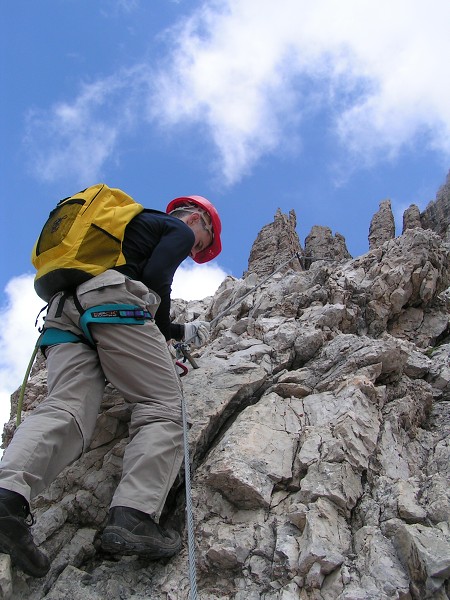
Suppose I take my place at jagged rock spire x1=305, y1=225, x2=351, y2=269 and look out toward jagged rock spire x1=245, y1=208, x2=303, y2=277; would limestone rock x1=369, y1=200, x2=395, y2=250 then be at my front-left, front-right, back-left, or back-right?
back-left

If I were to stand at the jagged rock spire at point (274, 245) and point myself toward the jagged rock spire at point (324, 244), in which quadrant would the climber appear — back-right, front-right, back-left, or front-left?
back-right

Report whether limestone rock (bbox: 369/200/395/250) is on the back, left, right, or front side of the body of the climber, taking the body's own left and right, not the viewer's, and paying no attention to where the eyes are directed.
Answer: front

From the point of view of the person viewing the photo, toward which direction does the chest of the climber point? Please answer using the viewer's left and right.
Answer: facing away from the viewer and to the right of the viewer

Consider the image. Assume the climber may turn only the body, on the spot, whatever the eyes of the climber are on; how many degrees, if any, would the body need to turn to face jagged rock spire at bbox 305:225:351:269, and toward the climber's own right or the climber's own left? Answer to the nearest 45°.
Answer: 0° — they already face it

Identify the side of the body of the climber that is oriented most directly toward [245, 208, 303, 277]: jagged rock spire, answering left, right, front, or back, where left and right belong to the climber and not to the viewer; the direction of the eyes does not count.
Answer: front

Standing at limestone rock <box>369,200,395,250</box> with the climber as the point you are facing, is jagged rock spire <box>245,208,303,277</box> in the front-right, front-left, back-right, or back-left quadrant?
front-right

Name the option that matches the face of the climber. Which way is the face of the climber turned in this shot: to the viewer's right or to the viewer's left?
to the viewer's right
